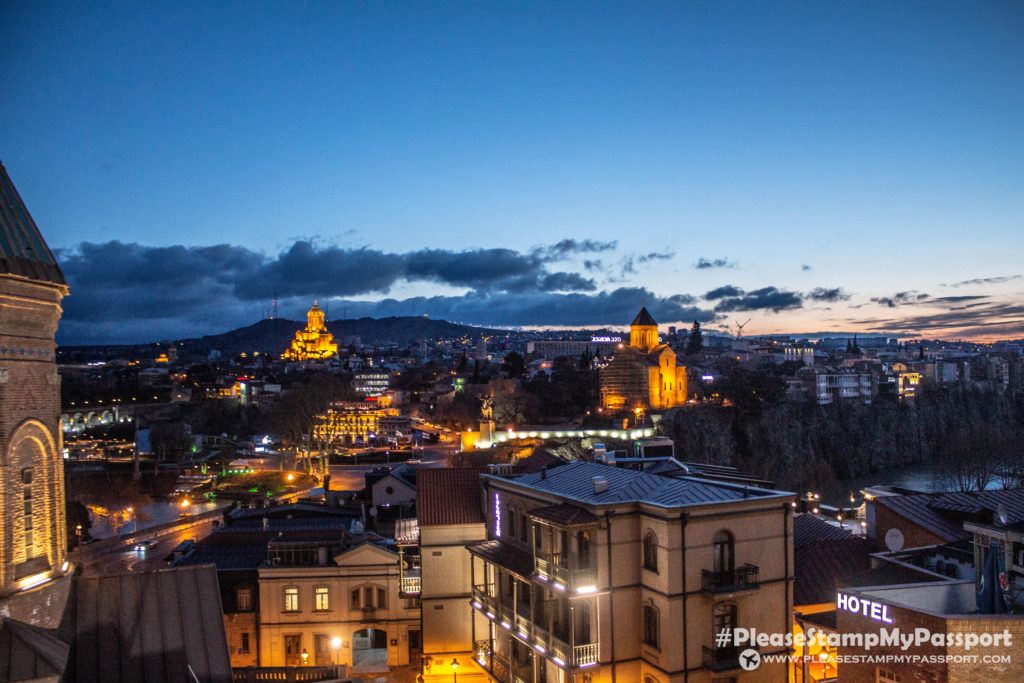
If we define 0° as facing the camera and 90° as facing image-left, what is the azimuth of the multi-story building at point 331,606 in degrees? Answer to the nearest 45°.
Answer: approximately 0°

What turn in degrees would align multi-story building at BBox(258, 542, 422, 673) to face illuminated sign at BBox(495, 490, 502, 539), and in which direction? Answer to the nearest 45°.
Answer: approximately 45° to its left
